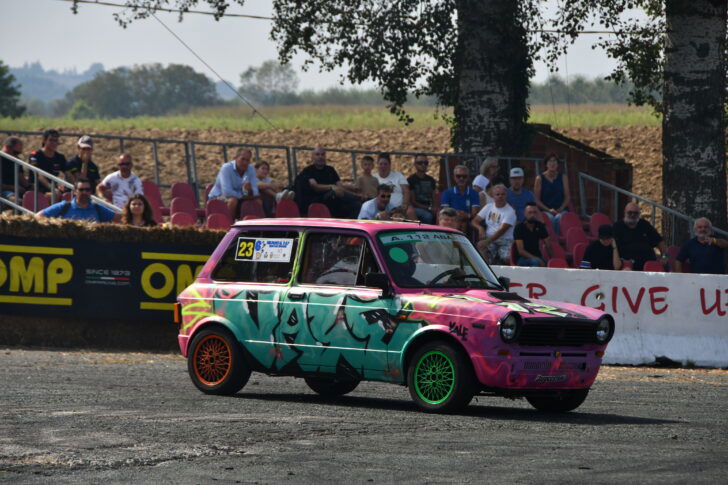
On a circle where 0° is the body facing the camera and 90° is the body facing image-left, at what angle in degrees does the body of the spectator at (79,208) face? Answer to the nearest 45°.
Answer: approximately 0°

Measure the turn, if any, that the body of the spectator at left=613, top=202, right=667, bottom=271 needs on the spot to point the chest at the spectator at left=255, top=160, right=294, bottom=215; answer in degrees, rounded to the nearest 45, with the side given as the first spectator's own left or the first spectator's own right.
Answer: approximately 90° to the first spectator's own right

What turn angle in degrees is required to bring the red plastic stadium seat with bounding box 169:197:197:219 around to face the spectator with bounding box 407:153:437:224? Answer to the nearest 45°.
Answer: approximately 90° to its left

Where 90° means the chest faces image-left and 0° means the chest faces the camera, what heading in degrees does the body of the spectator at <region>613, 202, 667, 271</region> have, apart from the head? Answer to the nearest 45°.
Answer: approximately 0°

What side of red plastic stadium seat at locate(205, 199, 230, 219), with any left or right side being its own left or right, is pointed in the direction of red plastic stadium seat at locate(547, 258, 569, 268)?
left

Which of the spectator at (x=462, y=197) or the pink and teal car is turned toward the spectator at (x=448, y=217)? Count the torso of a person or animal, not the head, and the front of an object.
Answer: the spectator at (x=462, y=197)

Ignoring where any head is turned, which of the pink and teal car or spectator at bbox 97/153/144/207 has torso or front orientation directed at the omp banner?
the spectator

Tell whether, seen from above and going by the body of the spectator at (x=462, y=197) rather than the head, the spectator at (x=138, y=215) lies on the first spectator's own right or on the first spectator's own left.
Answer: on the first spectator's own right

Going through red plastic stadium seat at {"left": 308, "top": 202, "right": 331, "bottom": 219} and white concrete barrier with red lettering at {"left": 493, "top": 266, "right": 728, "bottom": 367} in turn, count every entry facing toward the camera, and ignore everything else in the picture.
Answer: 2

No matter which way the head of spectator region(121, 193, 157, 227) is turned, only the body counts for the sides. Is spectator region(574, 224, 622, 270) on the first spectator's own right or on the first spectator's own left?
on the first spectator's own left

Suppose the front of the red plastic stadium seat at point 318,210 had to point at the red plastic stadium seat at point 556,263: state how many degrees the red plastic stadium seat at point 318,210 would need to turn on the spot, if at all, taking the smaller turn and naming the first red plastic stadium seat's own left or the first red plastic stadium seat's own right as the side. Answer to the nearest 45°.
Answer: approximately 45° to the first red plastic stadium seat's own left

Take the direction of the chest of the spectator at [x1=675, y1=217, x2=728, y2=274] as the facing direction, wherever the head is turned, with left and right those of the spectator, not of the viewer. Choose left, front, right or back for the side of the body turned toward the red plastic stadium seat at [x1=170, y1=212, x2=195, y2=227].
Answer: right
